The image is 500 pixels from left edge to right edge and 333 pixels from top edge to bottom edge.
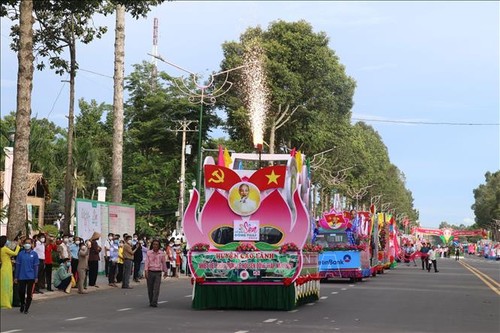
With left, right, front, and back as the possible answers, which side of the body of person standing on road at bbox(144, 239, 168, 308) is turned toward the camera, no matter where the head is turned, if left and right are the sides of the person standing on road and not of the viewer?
front

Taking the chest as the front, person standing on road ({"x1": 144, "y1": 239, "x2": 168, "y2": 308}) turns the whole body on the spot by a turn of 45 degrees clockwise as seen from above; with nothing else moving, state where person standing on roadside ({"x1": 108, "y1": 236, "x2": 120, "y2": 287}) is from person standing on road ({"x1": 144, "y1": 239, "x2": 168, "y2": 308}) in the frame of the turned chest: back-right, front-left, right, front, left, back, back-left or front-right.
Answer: back-right

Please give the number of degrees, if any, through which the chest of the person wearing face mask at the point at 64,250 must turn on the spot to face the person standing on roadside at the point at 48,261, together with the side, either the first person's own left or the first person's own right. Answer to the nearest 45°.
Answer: approximately 135° to the first person's own right

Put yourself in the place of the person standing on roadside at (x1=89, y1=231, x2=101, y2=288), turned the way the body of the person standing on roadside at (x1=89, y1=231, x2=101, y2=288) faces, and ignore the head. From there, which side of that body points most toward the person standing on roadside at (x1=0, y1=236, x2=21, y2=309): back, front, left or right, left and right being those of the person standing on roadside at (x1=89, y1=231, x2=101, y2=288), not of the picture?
right

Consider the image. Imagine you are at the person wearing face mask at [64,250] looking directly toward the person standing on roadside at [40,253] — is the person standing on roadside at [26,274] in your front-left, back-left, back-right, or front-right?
front-left

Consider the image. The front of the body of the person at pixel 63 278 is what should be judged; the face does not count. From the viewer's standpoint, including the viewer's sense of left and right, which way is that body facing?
facing the viewer and to the right of the viewer

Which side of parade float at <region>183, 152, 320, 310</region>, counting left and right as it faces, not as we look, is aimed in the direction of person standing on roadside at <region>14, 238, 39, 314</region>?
right
